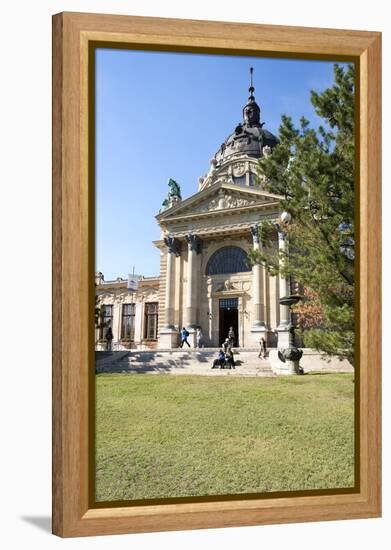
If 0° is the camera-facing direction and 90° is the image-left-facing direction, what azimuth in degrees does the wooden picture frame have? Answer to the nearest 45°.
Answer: approximately 315°
